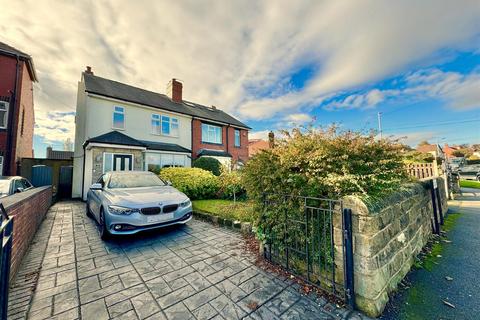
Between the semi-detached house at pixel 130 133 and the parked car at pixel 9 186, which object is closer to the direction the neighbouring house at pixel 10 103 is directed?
the parked car

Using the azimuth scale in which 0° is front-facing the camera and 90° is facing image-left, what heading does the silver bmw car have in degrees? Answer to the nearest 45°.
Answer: approximately 315°

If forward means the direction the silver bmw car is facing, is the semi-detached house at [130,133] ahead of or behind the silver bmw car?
behind

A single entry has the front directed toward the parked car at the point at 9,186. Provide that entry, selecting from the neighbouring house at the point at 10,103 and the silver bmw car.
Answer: the neighbouring house

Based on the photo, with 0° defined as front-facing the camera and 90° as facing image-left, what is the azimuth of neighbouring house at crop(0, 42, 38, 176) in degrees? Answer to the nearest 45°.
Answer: approximately 0°
